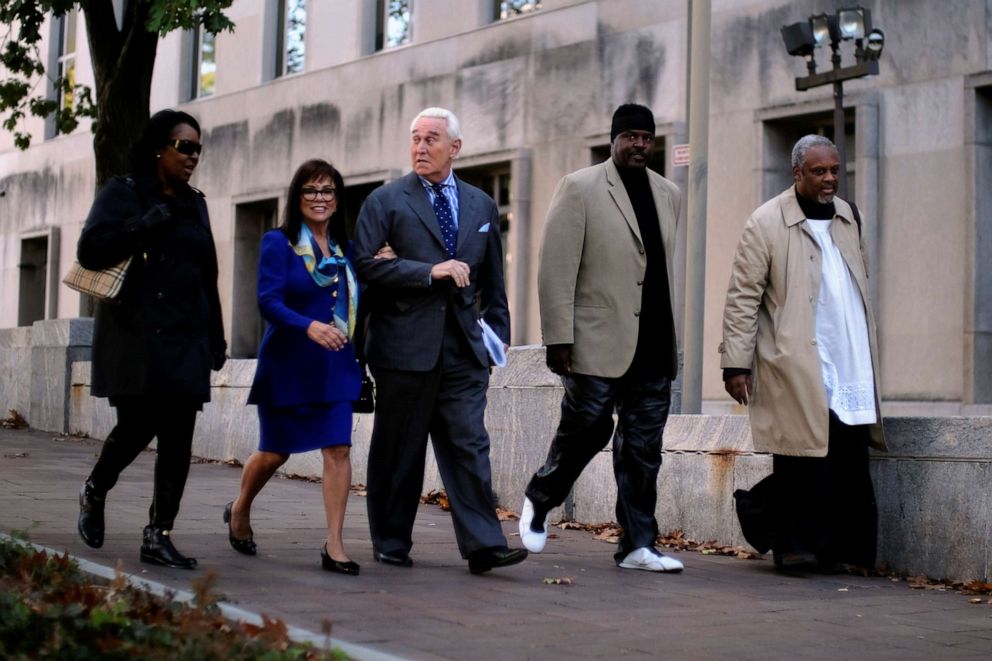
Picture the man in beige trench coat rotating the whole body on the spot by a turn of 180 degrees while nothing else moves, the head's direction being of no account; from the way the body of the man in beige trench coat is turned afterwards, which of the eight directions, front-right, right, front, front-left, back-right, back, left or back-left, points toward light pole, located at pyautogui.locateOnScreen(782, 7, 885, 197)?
front-right

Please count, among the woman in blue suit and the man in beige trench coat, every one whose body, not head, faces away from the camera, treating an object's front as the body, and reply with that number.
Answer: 0

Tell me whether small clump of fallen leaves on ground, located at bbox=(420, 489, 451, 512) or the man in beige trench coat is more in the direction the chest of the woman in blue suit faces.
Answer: the man in beige trench coat

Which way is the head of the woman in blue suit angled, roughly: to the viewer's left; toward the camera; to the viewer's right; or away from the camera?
toward the camera

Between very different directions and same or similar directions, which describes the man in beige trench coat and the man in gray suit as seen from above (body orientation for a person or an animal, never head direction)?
same or similar directions

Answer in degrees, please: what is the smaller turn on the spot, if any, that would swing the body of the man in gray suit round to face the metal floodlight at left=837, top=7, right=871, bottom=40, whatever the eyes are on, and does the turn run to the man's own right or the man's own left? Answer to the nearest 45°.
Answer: approximately 90° to the man's own left

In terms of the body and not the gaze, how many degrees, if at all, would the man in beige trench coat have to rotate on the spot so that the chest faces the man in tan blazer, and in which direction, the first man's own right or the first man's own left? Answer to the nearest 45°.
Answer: approximately 135° to the first man's own right

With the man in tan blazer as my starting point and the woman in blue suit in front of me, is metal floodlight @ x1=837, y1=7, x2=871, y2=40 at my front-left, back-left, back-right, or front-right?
back-right

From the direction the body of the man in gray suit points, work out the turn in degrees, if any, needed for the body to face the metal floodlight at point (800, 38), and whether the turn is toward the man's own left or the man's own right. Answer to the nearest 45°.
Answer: approximately 90° to the man's own left

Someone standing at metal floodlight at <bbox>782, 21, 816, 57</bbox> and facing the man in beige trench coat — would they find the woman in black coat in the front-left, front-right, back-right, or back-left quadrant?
front-right

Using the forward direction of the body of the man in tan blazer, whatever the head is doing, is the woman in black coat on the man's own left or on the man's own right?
on the man's own right

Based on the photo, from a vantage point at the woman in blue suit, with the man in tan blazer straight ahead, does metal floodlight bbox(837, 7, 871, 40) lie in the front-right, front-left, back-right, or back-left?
front-left
